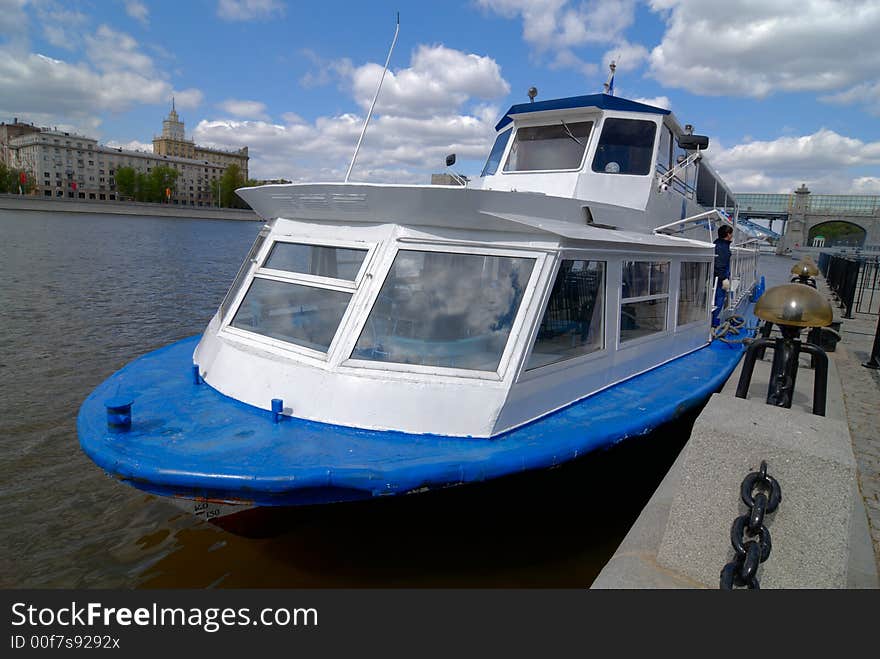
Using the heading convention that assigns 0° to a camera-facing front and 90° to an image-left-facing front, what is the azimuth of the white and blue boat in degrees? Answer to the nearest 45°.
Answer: approximately 45°

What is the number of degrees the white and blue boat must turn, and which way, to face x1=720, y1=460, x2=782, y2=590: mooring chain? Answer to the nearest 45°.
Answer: approximately 90° to its left
